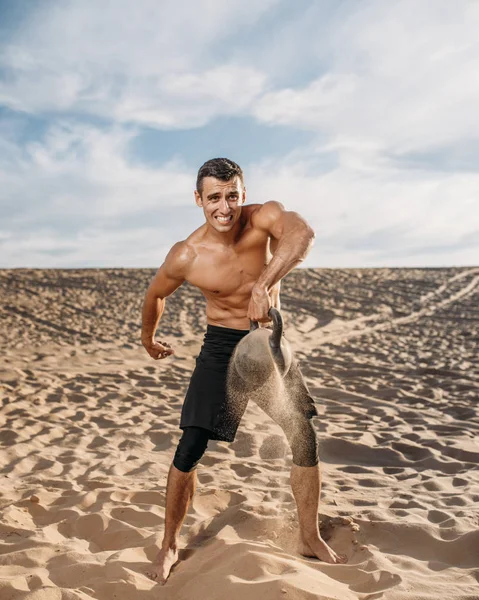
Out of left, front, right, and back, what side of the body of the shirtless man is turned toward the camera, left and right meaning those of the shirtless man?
front
